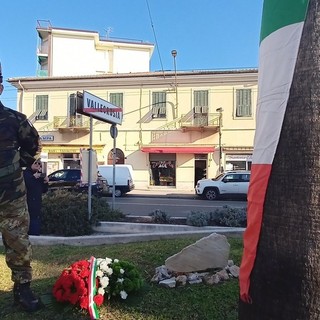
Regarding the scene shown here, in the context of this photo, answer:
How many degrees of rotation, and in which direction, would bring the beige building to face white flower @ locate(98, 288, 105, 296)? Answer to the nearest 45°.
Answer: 0° — it already faces it

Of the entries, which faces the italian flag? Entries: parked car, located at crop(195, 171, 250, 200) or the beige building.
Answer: the beige building

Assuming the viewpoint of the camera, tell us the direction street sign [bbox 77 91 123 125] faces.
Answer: facing the viewer and to the right of the viewer

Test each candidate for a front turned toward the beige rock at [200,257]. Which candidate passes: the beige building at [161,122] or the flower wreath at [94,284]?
the beige building

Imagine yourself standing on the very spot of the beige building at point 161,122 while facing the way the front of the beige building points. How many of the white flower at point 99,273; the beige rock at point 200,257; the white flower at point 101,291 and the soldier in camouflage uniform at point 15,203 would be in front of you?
4

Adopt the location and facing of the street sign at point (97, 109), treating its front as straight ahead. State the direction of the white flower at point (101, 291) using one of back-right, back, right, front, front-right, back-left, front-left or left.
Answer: front-right

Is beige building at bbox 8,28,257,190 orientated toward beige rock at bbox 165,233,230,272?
yes

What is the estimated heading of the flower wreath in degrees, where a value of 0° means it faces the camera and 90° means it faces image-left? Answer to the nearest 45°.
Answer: approximately 0°

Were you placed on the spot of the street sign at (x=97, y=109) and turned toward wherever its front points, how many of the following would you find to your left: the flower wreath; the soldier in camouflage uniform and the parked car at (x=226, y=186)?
1

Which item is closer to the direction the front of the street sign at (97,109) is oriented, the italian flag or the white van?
the italian flag

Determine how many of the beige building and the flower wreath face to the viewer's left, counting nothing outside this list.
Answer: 0

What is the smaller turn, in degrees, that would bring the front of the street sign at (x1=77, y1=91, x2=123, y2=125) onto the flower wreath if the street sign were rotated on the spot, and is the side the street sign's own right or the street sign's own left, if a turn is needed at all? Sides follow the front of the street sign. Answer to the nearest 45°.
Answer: approximately 45° to the street sign's own right
